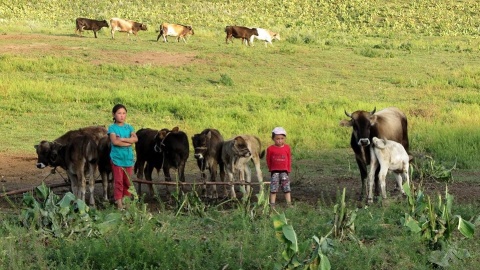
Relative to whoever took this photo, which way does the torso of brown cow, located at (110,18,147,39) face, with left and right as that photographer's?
facing to the right of the viewer

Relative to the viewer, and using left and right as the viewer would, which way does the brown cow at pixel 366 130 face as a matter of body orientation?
facing the viewer and to the left of the viewer

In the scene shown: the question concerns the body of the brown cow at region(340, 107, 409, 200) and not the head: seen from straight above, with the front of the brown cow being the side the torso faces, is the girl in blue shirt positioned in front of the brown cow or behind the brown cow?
in front

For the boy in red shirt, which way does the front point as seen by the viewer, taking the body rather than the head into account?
toward the camera

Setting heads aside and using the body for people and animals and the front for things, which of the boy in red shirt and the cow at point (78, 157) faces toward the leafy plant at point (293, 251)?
the boy in red shirt

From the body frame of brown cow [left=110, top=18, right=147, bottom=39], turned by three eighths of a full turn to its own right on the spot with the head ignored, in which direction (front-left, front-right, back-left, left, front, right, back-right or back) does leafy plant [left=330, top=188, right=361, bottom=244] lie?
front-left

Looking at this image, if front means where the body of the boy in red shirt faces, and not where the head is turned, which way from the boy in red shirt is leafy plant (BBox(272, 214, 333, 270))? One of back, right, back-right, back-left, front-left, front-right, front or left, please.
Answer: front

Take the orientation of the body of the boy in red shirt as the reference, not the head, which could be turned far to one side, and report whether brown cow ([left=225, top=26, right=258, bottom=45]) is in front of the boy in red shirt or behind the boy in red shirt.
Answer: behind
